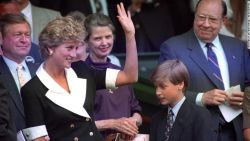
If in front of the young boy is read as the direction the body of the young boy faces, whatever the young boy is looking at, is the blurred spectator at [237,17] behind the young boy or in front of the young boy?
behind

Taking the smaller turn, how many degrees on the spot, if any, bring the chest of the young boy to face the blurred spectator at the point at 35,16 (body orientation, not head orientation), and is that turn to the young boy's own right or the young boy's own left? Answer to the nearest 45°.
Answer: approximately 90° to the young boy's own right

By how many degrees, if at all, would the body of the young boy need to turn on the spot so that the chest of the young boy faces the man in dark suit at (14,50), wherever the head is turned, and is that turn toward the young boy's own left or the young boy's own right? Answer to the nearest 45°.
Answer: approximately 45° to the young boy's own right

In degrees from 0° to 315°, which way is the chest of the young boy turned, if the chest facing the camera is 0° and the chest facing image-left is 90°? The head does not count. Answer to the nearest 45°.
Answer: approximately 45°

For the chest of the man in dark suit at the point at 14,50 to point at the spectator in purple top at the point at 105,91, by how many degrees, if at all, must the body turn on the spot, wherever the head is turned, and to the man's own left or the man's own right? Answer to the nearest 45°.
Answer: approximately 45° to the man's own left

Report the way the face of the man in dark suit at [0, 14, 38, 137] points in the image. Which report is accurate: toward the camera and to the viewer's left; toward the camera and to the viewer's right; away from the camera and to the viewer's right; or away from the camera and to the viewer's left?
toward the camera and to the viewer's right

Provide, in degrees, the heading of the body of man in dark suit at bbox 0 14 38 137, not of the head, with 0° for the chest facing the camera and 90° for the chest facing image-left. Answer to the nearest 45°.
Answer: approximately 315°
